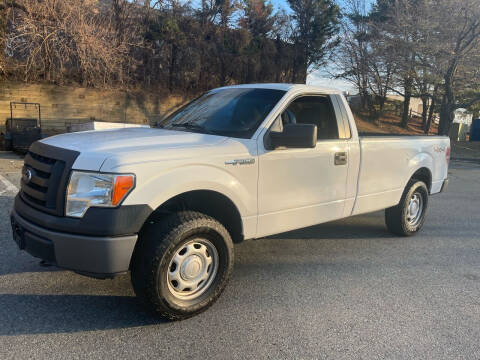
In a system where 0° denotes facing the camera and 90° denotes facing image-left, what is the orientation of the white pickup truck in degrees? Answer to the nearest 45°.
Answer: approximately 45°

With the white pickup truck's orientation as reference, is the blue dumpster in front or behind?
behind
